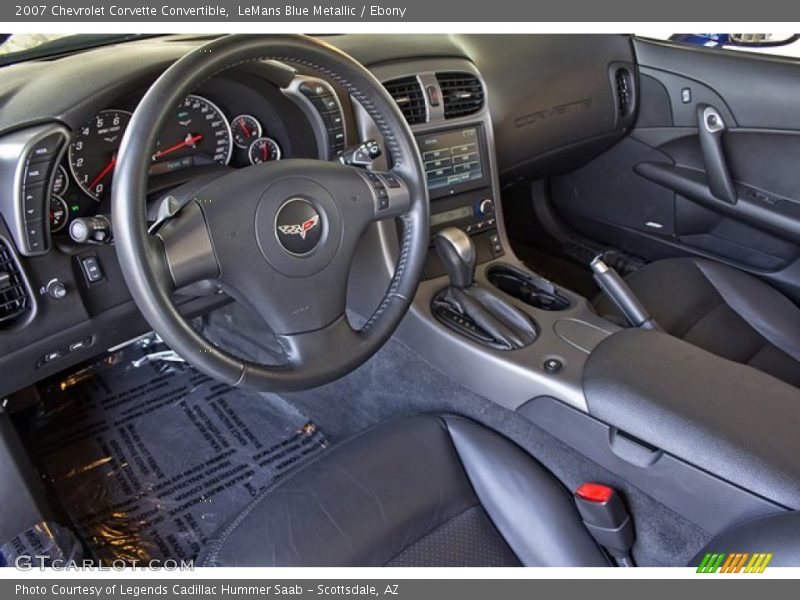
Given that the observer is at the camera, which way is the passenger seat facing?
facing away from the viewer and to the left of the viewer

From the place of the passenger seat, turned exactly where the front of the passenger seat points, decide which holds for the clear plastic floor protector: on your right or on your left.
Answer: on your left
